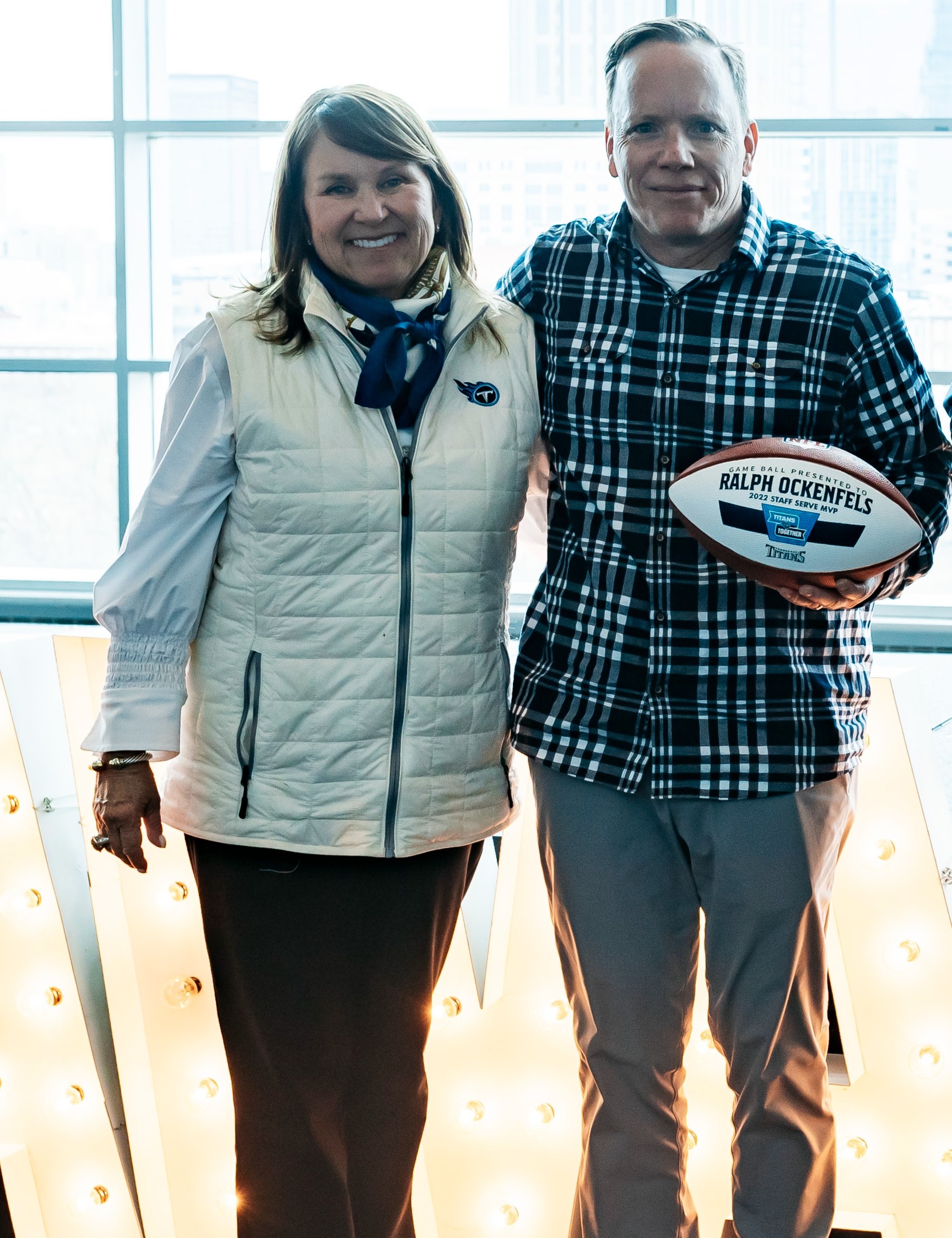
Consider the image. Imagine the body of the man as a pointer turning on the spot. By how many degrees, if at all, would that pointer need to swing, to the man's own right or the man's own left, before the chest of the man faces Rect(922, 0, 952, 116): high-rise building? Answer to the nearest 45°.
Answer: approximately 180°

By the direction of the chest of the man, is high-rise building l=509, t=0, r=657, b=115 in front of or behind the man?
behind

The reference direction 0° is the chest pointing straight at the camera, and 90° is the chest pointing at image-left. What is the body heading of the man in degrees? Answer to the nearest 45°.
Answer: approximately 0°
